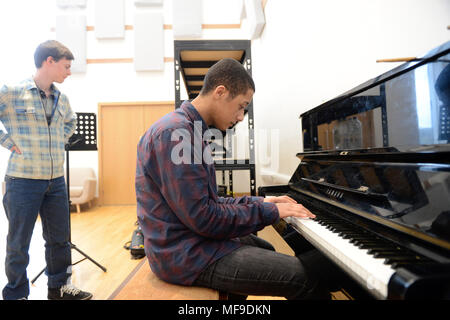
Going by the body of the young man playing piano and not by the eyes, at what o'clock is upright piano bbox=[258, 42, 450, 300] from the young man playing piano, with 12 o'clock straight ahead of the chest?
The upright piano is roughly at 12 o'clock from the young man playing piano.

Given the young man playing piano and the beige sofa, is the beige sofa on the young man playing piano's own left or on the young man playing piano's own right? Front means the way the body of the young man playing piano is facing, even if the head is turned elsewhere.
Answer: on the young man playing piano's own left

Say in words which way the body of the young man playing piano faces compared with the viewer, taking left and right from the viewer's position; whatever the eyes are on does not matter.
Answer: facing to the right of the viewer

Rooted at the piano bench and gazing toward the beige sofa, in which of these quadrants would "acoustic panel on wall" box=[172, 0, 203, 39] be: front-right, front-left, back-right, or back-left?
front-right

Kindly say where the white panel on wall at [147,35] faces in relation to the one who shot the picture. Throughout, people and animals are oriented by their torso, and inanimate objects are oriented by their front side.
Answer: facing the viewer

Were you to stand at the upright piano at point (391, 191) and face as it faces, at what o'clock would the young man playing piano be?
The young man playing piano is roughly at 1 o'clock from the upright piano.

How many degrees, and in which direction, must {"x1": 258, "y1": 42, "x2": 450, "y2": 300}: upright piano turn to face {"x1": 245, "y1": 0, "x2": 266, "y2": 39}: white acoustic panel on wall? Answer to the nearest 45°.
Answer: approximately 90° to its right

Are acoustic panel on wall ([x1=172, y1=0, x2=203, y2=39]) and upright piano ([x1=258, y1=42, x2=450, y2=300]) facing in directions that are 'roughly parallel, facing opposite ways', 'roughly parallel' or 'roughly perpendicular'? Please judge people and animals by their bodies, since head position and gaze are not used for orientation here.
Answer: roughly perpendicular

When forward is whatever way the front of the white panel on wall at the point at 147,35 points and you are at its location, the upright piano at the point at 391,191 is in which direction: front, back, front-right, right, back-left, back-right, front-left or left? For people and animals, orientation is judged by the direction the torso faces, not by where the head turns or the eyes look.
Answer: front

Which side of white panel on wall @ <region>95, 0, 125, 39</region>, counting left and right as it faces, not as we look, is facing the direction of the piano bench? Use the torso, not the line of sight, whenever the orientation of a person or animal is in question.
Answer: front

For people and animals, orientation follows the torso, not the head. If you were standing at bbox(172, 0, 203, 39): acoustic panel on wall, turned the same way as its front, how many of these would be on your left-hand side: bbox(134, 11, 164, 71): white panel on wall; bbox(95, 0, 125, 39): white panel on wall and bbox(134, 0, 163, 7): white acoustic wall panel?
0

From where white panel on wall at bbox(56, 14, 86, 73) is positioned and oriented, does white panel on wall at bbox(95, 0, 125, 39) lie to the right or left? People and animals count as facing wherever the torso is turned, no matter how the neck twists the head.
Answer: on its left

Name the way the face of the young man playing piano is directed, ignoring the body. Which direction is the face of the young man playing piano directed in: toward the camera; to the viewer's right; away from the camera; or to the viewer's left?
to the viewer's right

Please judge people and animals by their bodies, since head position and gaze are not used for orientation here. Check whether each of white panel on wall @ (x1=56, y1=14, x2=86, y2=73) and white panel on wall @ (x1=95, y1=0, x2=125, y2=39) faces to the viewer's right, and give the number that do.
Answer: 0

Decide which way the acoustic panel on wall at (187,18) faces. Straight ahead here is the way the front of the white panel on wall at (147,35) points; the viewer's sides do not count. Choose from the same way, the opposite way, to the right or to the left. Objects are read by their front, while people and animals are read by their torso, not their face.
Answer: the same way

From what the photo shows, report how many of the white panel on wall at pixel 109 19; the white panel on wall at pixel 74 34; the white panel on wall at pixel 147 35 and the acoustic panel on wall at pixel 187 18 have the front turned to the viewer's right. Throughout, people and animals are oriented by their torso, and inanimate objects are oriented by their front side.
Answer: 0

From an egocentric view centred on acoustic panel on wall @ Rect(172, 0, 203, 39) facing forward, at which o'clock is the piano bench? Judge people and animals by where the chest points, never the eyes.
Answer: The piano bench is roughly at 12 o'clock from the acoustic panel on wall.

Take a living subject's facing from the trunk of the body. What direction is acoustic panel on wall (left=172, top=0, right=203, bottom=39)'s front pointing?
toward the camera

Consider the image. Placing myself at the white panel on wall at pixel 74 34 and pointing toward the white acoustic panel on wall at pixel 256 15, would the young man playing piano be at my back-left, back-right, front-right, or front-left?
front-right

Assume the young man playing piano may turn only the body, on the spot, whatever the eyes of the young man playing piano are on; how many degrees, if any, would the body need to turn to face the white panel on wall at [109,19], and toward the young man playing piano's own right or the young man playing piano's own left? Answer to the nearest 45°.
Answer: approximately 135° to the young man playing piano's own left
